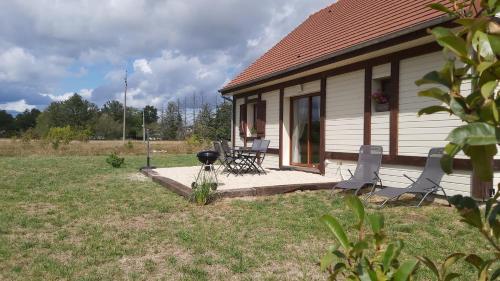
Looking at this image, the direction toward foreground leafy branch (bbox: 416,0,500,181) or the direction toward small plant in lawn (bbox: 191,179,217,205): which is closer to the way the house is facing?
the small plant in lawn

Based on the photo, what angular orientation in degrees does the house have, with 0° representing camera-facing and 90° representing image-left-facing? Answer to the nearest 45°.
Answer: approximately 45°

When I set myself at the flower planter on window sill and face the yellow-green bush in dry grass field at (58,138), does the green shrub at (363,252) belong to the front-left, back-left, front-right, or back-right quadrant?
back-left

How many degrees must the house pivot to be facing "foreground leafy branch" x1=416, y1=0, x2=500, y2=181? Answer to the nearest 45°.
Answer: approximately 45° to its left

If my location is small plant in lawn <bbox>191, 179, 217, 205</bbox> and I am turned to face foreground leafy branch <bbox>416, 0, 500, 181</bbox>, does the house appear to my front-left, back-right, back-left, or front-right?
back-left

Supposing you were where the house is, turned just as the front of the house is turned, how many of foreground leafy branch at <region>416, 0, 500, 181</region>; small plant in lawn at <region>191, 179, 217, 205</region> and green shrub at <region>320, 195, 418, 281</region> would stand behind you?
0

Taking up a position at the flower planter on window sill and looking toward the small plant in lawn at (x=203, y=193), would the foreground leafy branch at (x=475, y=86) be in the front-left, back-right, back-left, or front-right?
front-left

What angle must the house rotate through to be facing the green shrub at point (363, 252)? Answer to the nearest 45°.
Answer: approximately 45° to its left

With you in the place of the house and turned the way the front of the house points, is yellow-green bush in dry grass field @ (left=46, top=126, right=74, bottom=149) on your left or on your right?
on your right

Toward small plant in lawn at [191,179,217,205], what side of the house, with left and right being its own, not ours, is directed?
front
